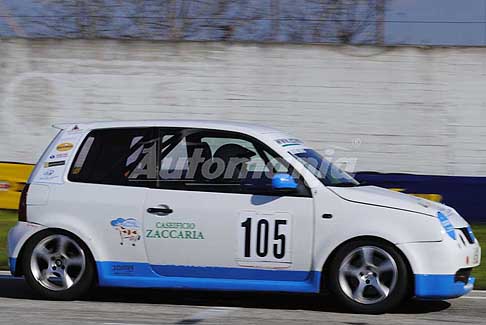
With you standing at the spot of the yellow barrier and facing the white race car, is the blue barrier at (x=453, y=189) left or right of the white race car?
left

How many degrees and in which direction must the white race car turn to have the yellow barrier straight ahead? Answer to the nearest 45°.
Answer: approximately 135° to its left

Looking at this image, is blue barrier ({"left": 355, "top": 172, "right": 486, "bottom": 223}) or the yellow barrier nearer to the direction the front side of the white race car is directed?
the blue barrier

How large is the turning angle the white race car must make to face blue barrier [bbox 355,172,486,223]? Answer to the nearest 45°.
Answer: approximately 45° to its left

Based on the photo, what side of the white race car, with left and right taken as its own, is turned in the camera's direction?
right
